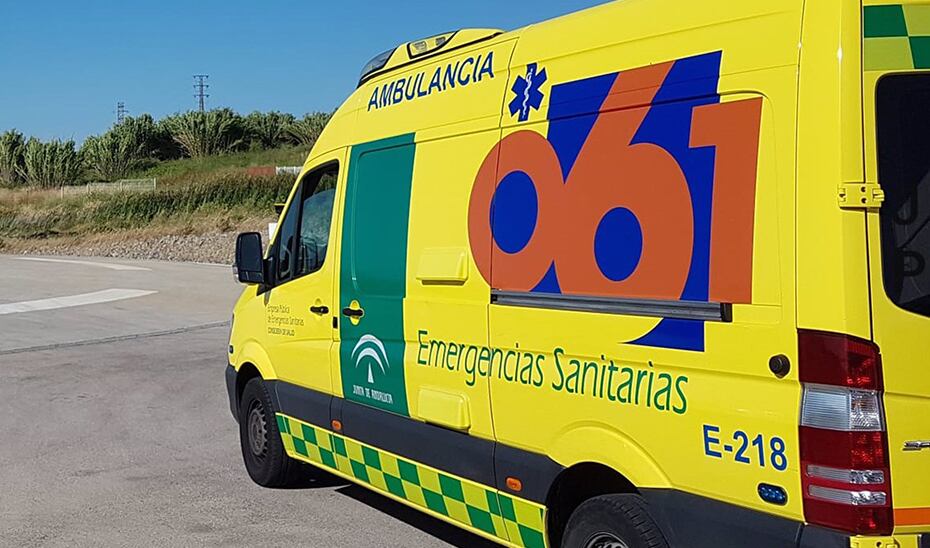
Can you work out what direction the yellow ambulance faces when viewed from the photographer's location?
facing away from the viewer and to the left of the viewer
